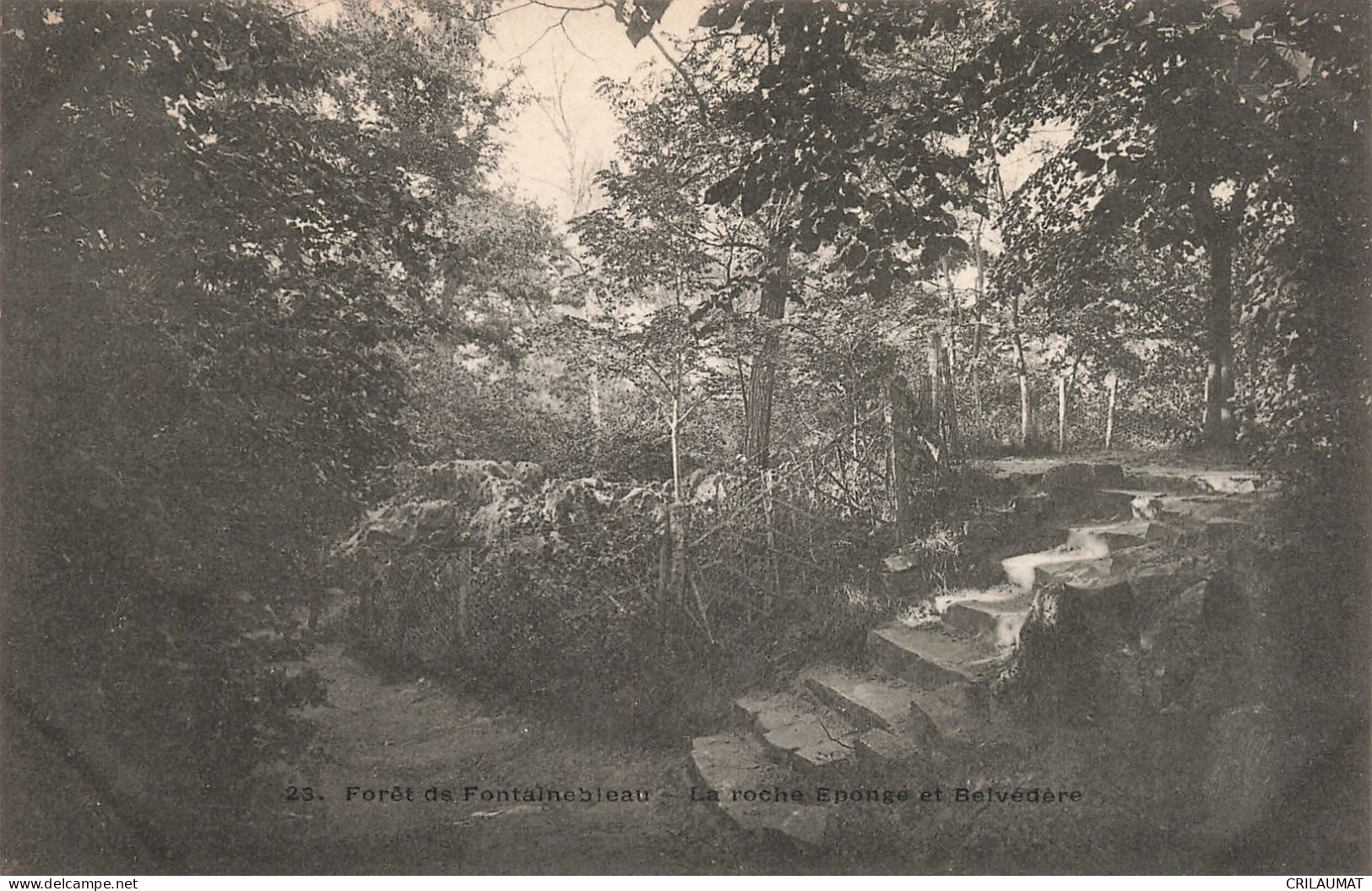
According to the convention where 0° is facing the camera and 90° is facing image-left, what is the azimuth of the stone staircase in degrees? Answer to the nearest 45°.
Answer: approximately 45°
